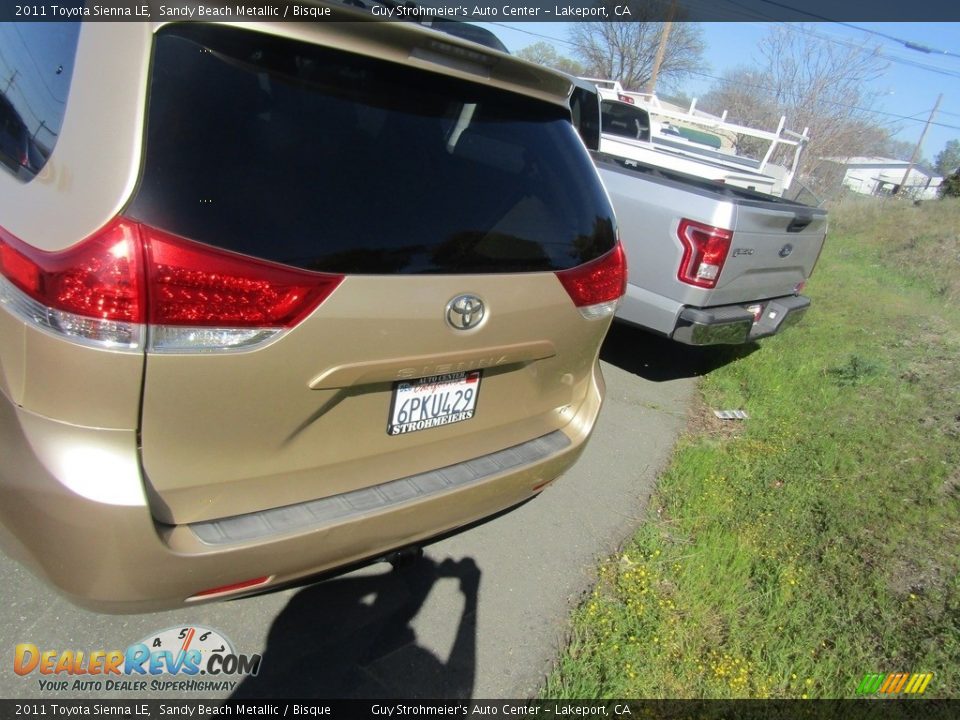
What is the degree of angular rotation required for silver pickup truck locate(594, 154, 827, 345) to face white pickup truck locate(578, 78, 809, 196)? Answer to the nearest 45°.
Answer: approximately 45° to its right

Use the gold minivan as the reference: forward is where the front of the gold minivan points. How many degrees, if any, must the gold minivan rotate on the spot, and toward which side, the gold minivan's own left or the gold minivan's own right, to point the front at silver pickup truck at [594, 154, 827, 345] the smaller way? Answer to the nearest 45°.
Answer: approximately 90° to the gold minivan's own right

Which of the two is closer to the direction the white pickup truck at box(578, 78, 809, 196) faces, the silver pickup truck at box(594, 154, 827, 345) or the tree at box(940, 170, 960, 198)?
the tree

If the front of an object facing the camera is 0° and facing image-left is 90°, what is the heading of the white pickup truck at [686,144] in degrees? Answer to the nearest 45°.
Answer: approximately 135°
